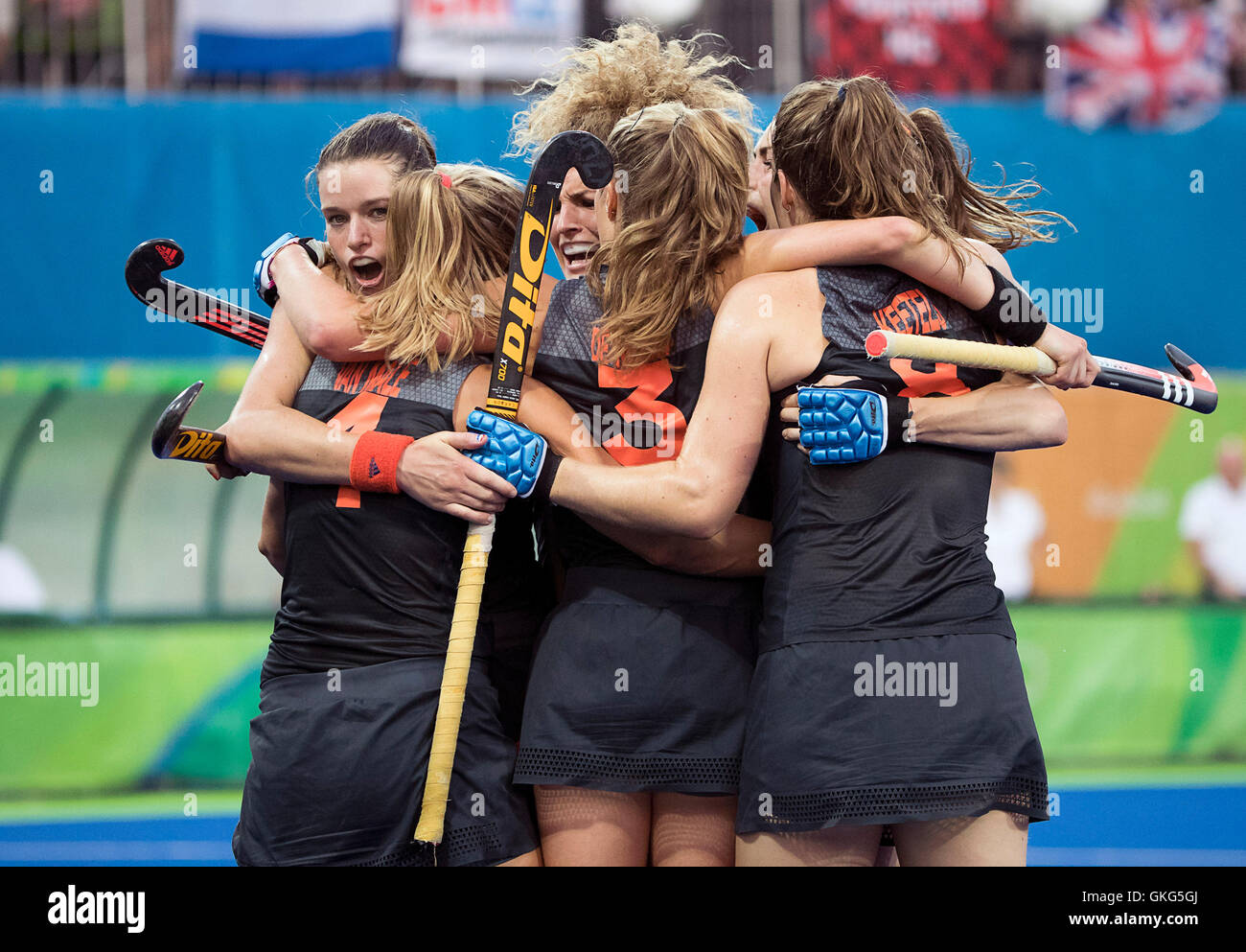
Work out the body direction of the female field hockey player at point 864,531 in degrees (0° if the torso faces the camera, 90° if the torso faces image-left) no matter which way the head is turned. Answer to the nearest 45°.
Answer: approximately 180°

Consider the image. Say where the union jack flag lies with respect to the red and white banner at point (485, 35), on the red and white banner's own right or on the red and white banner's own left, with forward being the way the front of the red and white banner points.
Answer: on the red and white banner's own left

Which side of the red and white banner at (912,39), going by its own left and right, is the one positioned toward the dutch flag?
right

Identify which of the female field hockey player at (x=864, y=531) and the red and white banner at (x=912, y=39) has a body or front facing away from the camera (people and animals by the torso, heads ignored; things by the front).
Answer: the female field hockey player

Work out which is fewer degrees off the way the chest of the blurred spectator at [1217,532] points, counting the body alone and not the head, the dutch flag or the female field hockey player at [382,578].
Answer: the female field hockey player

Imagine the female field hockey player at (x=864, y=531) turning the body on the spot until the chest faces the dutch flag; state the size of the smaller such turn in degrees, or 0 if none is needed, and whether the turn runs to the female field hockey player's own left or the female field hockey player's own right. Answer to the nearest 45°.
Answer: approximately 45° to the female field hockey player's own left

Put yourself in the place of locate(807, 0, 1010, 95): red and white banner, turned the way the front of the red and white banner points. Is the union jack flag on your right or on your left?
on your left

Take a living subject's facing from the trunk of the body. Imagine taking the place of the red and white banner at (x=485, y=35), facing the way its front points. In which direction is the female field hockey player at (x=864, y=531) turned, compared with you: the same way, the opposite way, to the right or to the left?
the opposite way
